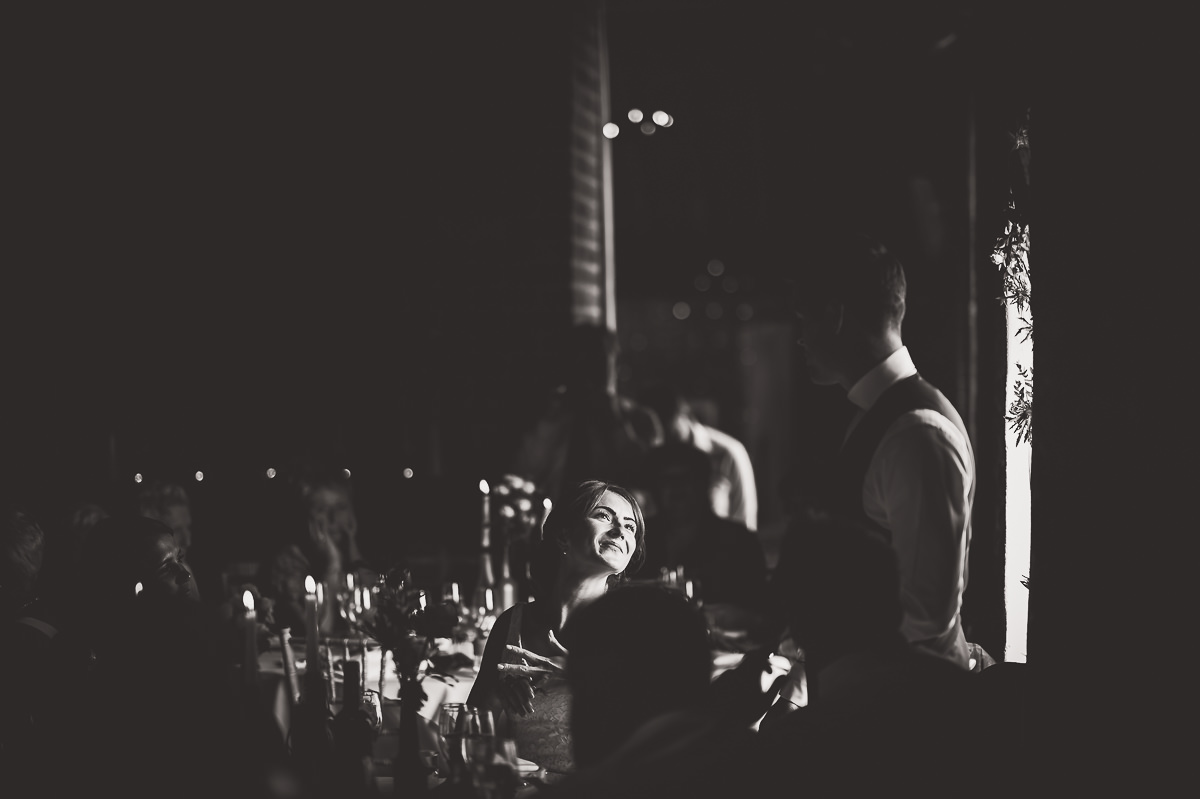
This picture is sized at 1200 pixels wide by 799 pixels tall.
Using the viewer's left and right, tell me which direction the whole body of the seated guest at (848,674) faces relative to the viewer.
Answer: facing away from the viewer and to the left of the viewer

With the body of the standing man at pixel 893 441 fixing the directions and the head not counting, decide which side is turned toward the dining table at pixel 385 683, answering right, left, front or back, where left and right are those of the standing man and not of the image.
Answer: front

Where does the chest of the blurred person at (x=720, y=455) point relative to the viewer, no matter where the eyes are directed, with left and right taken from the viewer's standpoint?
facing to the left of the viewer

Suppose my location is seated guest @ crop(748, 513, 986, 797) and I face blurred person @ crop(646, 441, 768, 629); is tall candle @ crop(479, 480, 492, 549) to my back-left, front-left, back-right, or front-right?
front-left

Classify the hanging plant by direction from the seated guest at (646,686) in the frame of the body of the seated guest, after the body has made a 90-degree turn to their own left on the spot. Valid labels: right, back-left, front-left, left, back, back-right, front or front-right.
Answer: back-right

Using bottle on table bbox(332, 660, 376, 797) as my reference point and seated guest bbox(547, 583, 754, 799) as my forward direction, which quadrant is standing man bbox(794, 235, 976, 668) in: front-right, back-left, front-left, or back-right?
front-left

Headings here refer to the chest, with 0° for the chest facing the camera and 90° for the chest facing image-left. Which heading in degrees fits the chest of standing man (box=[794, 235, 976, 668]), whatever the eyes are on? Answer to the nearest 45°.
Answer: approximately 90°

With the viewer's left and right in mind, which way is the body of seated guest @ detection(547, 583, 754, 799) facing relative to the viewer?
facing away from the viewer

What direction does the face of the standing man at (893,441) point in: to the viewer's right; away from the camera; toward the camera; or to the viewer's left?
to the viewer's left

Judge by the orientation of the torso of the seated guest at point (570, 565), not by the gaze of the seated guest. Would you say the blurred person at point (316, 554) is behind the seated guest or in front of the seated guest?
behind

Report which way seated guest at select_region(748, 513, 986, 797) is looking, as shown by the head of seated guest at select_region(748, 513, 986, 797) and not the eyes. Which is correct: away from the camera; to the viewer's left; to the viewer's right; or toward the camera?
away from the camera

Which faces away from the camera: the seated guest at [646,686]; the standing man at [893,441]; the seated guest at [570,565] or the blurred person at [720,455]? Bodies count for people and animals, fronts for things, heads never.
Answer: the seated guest at [646,686]

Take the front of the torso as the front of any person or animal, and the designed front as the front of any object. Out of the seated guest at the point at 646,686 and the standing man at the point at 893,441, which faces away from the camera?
the seated guest

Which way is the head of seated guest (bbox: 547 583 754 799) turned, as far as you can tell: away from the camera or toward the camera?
away from the camera
